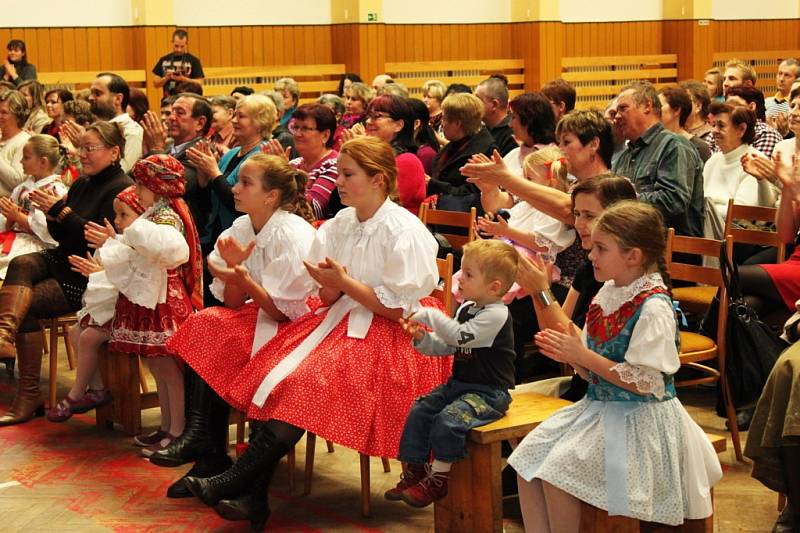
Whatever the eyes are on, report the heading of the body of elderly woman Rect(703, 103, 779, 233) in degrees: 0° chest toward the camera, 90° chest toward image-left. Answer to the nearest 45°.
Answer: approximately 45°

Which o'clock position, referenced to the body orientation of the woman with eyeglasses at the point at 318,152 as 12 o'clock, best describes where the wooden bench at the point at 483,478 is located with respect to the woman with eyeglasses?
The wooden bench is roughly at 10 o'clock from the woman with eyeglasses.

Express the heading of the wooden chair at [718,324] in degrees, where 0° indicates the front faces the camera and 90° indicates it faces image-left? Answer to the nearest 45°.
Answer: approximately 45°
